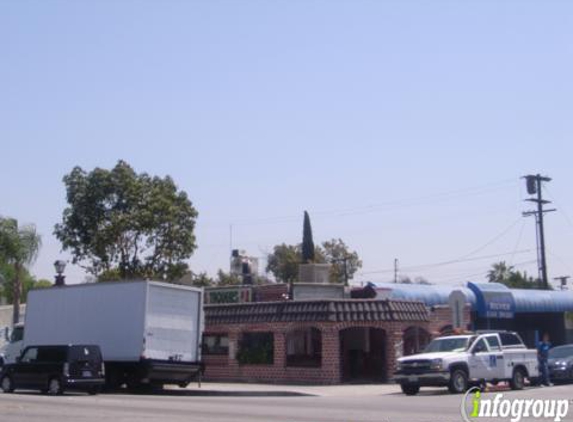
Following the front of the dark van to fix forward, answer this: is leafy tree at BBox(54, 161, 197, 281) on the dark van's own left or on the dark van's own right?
on the dark van's own right

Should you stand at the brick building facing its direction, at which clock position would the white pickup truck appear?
The white pickup truck is roughly at 11 o'clock from the brick building.

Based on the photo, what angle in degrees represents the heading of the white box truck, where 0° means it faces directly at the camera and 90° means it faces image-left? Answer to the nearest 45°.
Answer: approximately 135°

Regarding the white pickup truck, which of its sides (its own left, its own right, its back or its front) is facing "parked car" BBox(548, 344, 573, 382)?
back

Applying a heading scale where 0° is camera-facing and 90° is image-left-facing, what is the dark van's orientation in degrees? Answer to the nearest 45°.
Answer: approximately 135°

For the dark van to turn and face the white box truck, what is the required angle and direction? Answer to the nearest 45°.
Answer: approximately 135° to its right

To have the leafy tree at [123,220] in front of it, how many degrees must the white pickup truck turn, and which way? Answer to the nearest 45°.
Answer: approximately 90° to its right

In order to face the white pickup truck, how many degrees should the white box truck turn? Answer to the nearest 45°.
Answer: approximately 180°

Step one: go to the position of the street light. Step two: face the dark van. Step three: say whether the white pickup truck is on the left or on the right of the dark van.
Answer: left

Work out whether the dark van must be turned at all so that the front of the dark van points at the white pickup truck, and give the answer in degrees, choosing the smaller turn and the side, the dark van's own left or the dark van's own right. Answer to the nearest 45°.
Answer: approximately 135° to the dark van's own right
